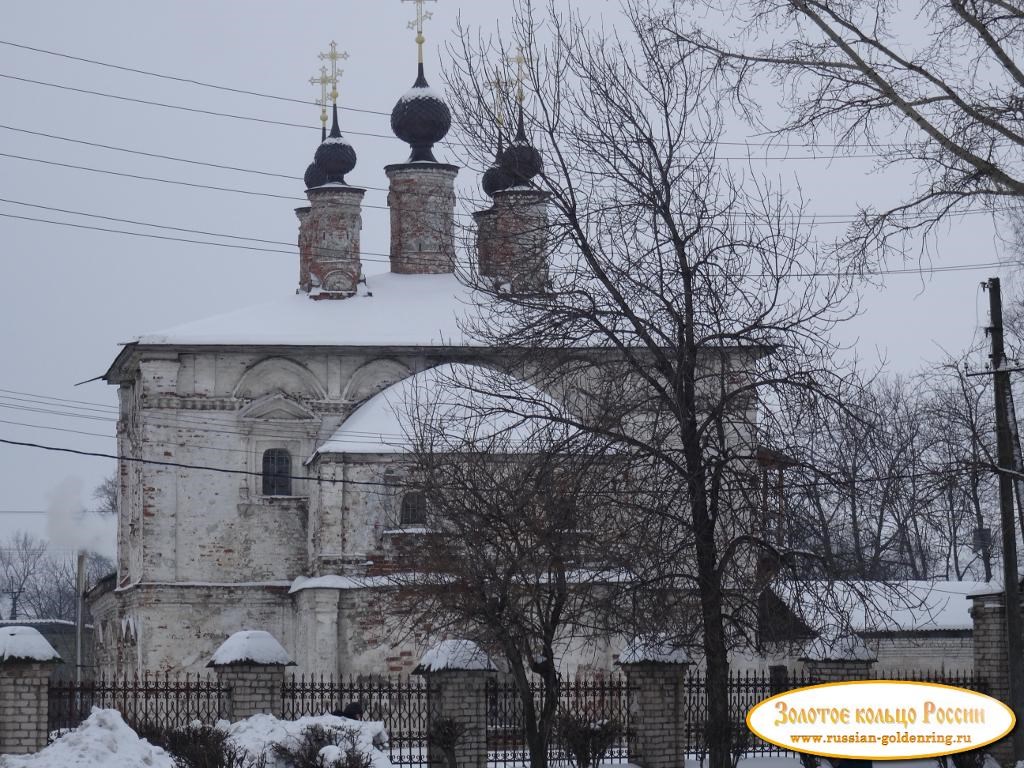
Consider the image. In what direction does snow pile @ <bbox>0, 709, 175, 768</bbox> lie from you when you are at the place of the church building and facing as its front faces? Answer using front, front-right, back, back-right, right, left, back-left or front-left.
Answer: front

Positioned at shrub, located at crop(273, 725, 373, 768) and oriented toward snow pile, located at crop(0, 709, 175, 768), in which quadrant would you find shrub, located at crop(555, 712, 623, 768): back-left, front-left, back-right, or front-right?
back-right
